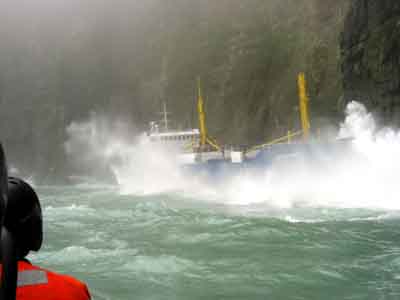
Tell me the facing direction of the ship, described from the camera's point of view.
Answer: facing to the right of the viewer
